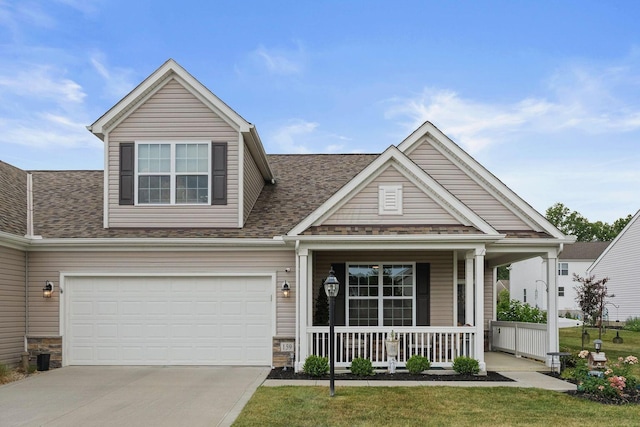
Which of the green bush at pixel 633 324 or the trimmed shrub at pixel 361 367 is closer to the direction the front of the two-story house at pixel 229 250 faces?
the trimmed shrub

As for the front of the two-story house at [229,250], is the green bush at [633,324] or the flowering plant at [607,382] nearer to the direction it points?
the flowering plant

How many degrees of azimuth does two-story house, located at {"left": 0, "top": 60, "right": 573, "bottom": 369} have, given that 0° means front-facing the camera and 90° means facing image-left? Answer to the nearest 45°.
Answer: approximately 0°

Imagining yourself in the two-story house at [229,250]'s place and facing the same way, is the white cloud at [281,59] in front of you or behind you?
behind
